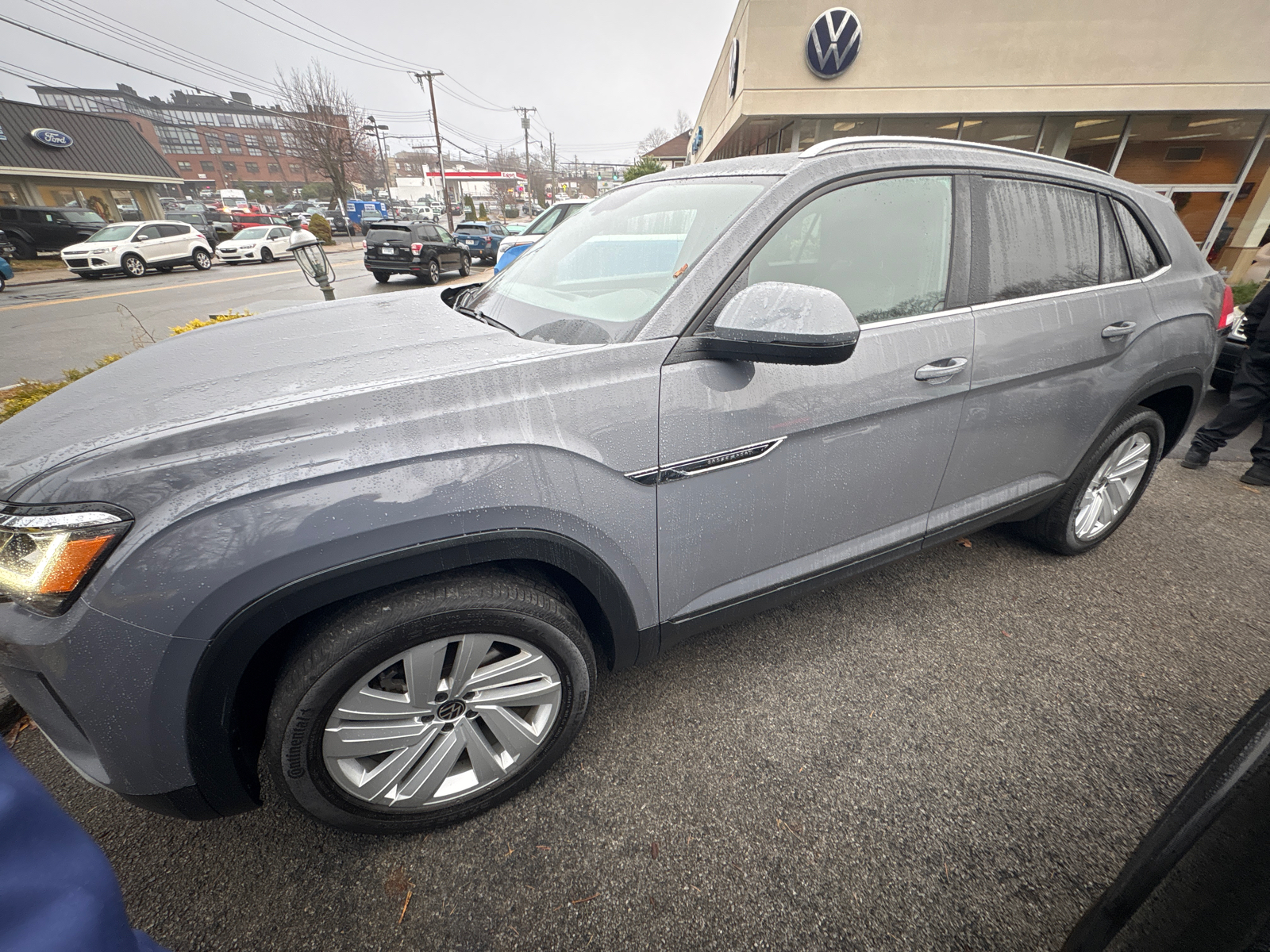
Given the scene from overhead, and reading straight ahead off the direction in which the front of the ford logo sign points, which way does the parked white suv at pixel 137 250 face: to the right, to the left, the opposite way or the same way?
to the right

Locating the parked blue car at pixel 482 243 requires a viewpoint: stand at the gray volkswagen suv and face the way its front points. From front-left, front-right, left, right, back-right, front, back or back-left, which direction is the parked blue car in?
back-right

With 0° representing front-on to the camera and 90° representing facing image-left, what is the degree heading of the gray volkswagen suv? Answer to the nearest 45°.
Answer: approximately 45°

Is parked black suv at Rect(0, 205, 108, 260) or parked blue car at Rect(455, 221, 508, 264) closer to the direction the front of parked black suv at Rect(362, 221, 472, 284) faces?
the parked blue car

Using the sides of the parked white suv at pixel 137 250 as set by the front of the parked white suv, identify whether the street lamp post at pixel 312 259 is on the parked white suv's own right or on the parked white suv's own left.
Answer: on the parked white suv's own left

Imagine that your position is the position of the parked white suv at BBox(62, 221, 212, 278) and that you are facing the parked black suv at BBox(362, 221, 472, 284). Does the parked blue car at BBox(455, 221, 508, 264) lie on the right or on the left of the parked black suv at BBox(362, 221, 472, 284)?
left

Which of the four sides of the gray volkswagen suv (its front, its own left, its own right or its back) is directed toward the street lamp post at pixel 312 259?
right

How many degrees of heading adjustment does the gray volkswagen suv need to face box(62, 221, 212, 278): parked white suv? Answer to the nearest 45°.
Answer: approximately 90° to its right

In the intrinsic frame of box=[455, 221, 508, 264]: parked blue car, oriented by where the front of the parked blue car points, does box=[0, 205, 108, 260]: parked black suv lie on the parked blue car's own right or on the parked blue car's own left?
on the parked blue car's own left

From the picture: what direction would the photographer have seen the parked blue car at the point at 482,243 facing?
facing away from the viewer and to the right of the viewer
